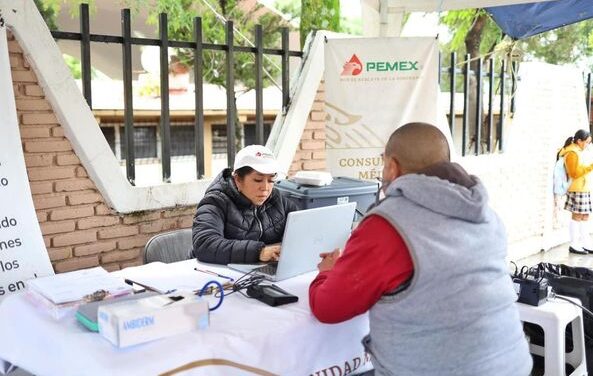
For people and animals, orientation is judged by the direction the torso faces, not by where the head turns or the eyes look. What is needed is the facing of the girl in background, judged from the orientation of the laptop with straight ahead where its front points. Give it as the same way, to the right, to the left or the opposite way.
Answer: the opposite way

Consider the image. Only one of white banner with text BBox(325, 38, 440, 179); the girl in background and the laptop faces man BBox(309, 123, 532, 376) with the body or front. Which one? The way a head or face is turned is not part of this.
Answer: the white banner with text

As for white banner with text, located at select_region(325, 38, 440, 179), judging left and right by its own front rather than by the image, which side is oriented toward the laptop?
front

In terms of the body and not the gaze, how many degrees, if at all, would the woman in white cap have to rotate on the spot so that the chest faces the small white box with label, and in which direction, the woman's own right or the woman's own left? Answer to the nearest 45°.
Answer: approximately 45° to the woman's own right

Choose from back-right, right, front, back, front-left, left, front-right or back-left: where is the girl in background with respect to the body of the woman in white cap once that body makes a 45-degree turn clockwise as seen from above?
back-left

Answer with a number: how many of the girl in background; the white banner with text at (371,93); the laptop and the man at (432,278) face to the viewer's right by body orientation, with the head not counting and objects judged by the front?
1

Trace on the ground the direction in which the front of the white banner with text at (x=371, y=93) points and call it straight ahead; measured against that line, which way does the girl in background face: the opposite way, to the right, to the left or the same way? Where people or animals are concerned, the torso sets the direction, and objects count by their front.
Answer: to the left

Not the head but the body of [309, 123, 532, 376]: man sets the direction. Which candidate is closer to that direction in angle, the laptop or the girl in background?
the laptop

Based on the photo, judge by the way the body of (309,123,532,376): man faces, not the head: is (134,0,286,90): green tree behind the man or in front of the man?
in front

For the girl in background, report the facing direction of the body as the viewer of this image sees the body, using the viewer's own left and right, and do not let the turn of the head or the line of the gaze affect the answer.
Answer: facing to the right of the viewer

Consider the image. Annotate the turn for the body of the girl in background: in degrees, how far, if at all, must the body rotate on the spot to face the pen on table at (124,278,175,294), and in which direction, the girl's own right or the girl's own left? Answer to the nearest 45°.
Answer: approximately 90° to the girl's own right

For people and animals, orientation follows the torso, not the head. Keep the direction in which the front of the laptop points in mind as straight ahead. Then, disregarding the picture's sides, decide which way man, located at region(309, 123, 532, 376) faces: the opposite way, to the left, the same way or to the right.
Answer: the same way

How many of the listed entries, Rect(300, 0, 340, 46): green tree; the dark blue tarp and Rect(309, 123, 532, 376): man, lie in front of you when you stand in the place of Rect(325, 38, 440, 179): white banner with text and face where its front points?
1

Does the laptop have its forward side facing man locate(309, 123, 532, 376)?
no

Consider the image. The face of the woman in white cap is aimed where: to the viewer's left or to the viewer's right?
to the viewer's right

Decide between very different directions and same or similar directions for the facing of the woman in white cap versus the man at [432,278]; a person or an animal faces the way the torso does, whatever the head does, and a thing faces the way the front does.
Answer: very different directions

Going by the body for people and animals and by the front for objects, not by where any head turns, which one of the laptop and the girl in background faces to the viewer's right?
the girl in background

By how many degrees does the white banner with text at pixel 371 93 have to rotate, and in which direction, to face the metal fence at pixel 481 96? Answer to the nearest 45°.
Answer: approximately 135° to its left

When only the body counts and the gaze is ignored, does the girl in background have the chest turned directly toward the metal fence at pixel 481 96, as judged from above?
no

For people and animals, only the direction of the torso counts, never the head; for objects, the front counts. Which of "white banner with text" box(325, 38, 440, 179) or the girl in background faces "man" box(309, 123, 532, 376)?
the white banner with text
